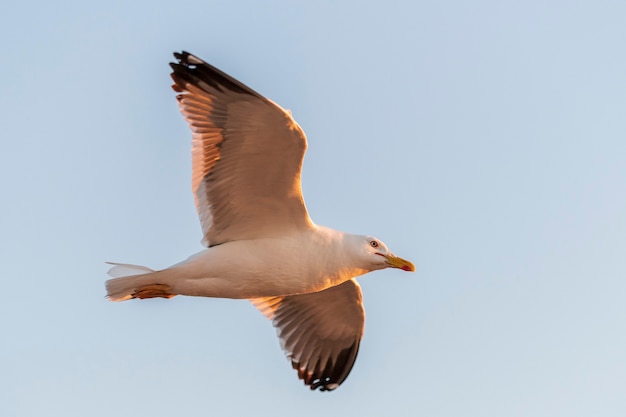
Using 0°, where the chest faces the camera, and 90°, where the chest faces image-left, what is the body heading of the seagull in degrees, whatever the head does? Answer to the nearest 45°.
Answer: approximately 270°
